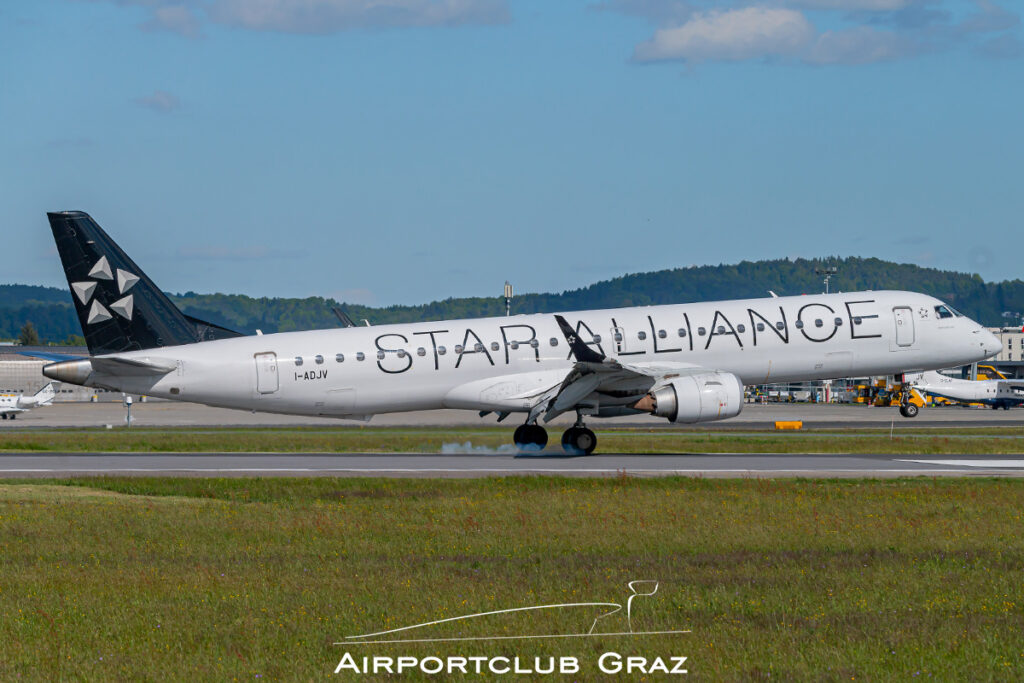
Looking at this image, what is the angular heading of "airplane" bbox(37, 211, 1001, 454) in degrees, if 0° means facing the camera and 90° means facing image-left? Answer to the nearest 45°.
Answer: approximately 270°
